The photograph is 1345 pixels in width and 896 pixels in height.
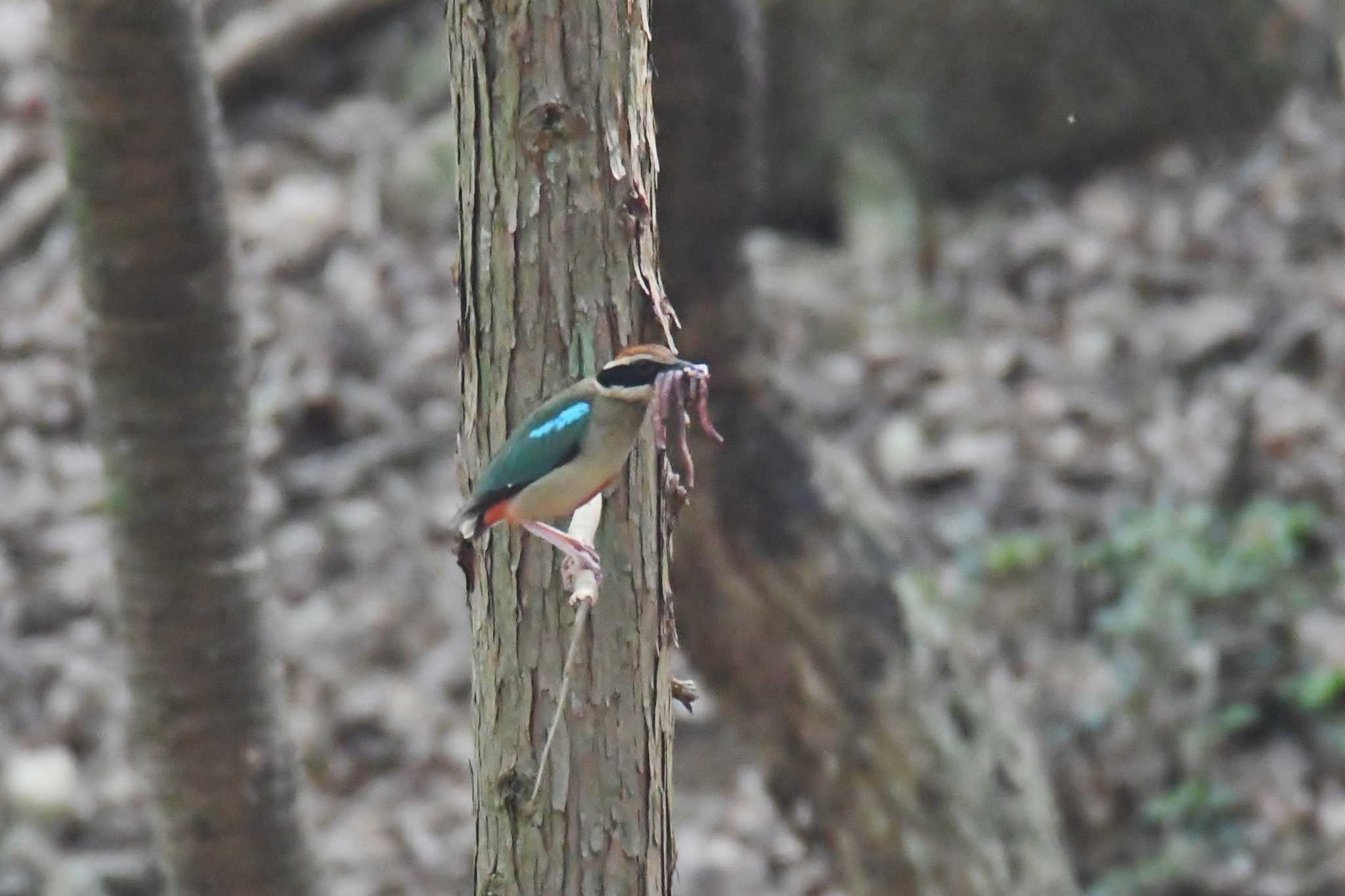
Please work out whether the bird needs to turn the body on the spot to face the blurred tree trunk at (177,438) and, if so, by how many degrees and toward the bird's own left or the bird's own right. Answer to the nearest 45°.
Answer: approximately 135° to the bird's own left

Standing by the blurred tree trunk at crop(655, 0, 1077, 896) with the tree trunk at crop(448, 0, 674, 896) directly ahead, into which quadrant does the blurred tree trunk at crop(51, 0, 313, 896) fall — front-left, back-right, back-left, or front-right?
front-right

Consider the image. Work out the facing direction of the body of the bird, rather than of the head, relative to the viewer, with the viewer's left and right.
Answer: facing to the right of the viewer
